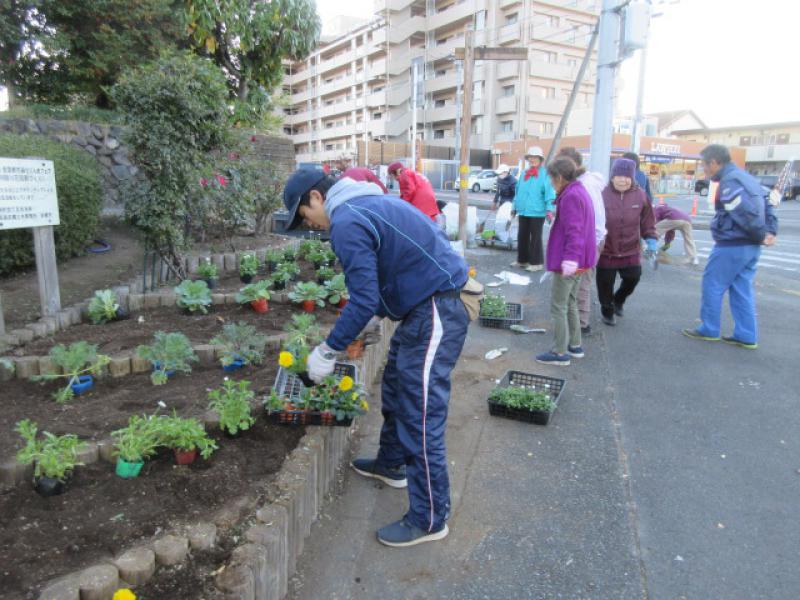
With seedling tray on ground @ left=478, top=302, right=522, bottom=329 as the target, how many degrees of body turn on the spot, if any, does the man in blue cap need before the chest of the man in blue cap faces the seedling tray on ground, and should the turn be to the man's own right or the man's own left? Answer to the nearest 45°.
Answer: approximately 90° to the man's own right

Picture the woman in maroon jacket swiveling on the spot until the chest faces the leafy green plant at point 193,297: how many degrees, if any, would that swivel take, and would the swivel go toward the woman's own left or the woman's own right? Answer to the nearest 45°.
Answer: approximately 45° to the woman's own right

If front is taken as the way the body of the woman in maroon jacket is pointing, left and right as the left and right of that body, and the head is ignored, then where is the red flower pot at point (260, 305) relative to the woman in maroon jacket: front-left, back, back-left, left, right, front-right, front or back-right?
front-right

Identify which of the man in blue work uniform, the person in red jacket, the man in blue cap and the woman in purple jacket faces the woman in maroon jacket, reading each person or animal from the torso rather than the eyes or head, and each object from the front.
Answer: the man in blue work uniform

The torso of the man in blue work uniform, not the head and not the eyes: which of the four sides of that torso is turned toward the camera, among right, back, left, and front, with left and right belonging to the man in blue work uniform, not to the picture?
left

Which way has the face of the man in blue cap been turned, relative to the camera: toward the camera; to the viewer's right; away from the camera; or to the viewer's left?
to the viewer's left

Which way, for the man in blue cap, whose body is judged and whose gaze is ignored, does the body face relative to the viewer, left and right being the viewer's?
facing to the left of the viewer
